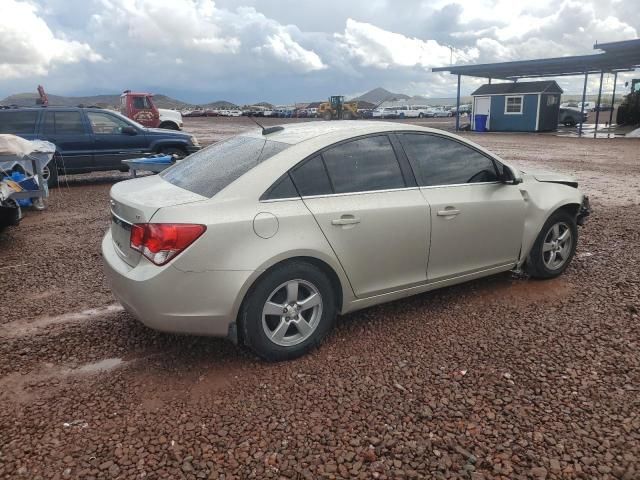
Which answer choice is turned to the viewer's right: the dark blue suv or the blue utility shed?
the dark blue suv

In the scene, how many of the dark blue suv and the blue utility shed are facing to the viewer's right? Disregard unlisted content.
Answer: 1

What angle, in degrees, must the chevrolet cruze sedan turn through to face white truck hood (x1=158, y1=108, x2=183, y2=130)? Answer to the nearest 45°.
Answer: approximately 45° to its left

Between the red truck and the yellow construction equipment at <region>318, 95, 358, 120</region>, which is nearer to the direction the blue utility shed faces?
the red truck

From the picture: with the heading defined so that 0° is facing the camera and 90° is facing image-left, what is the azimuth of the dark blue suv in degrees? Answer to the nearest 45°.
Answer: approximately 270°

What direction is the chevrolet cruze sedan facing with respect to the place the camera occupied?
facing away from the viewer and to the right of the viewer

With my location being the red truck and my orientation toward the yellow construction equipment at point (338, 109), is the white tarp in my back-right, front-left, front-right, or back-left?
back-right

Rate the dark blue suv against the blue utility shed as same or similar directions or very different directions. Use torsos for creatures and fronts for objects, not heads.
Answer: very different directions

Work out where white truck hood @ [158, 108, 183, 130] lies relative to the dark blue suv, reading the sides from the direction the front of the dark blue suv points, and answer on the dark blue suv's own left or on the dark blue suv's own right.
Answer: on the dark blue suv's own left
